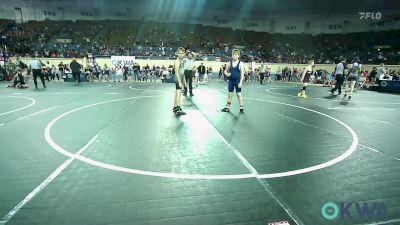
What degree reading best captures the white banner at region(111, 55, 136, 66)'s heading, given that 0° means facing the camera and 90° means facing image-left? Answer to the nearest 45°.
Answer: approximately 0°
